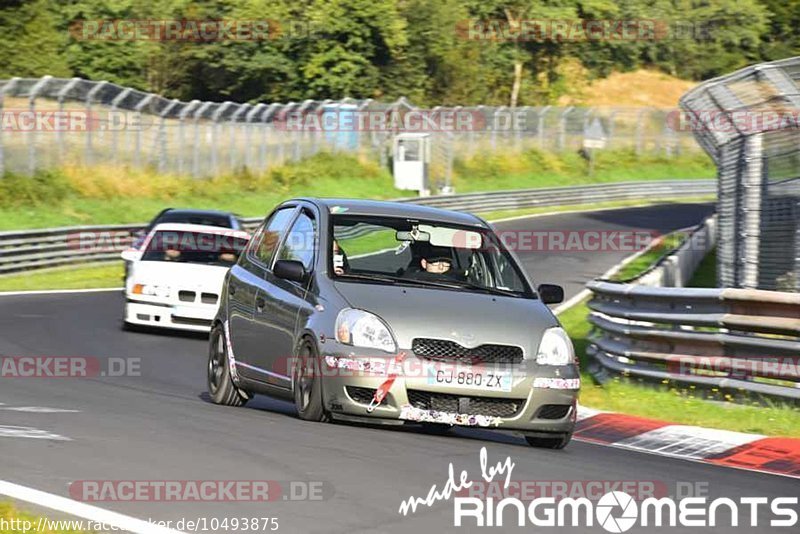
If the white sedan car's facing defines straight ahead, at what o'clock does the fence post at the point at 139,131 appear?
The fence post is roughly at 6 o'clock from the white sedan car.

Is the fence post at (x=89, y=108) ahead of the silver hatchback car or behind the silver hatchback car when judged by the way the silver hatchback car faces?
behind

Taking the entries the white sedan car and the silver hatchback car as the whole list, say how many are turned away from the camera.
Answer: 0

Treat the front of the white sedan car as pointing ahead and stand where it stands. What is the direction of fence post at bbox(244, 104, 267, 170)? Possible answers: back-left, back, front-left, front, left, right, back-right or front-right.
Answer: back

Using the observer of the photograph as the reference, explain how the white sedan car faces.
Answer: facing the viewer

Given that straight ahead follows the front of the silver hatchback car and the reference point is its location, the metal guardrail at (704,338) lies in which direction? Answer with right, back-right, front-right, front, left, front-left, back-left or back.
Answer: left

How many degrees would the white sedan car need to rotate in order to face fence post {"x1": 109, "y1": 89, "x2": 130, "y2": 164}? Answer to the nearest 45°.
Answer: approximately 180°

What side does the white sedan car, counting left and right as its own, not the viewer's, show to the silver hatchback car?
front

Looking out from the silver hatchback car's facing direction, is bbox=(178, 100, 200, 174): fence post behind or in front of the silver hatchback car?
behind

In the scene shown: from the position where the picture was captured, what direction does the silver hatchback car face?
facing the viewer and to the right of the viewer

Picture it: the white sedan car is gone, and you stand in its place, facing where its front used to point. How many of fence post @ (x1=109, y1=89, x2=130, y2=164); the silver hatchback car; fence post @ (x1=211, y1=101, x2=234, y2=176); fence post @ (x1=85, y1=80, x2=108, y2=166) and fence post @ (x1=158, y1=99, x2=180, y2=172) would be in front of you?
1

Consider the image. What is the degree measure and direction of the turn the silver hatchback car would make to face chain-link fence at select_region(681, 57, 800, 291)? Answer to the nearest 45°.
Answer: approximately 90° to its left

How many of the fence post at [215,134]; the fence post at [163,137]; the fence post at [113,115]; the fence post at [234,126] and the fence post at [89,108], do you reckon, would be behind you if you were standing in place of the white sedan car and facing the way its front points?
5

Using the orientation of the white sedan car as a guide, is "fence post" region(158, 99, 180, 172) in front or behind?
behind
